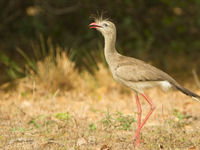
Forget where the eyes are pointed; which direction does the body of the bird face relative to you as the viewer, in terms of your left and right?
facing to the left of the viewer
